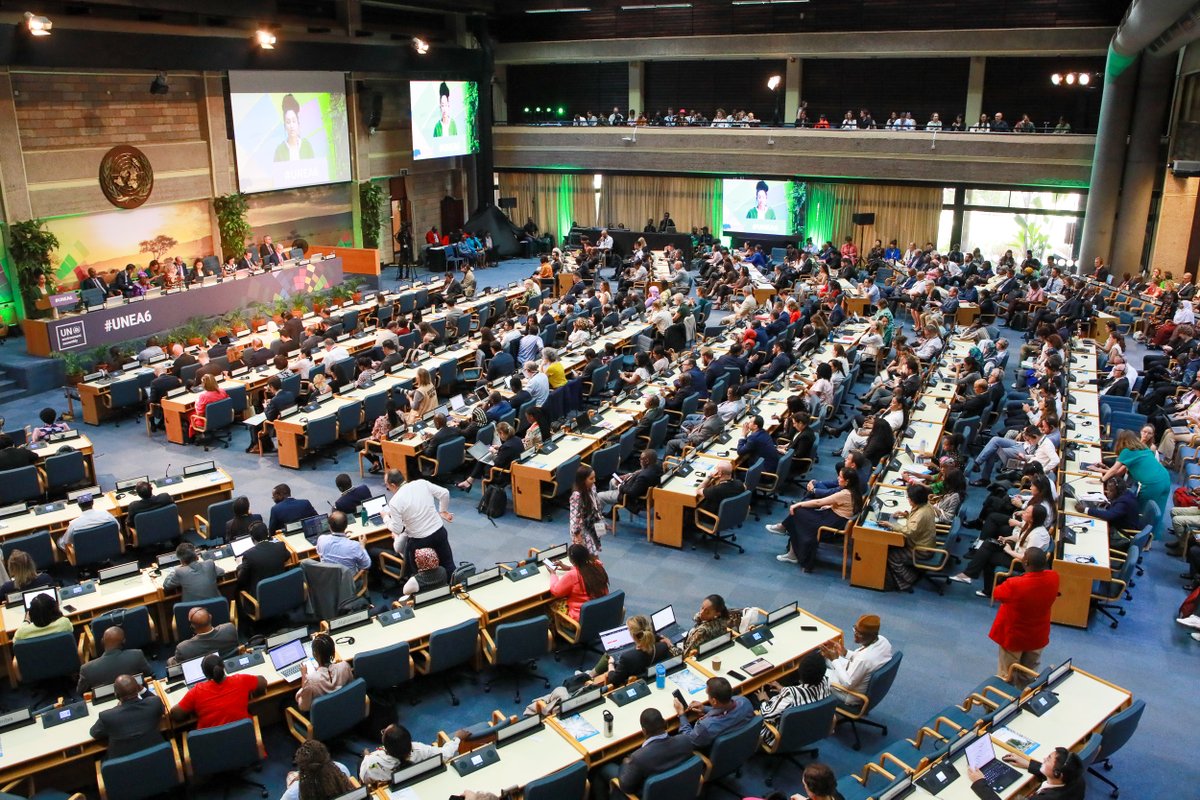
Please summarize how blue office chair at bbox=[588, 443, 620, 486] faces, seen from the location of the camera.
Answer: facing away from the viewer and to the left of the viewer

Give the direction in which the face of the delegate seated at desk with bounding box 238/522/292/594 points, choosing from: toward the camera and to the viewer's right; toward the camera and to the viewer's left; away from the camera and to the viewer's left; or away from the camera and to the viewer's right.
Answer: away from the camera and to the viewer's left

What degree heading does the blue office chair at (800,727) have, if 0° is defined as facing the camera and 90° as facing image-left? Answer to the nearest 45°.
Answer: approximately 135°

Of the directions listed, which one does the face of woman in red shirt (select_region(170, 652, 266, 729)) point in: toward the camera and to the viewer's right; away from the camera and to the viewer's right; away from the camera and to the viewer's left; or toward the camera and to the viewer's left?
away from the camera and to the viewer's left

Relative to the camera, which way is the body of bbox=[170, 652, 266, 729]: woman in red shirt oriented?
away from the camera

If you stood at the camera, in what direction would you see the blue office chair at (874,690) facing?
facing away from the viewer and to the left of the viewer

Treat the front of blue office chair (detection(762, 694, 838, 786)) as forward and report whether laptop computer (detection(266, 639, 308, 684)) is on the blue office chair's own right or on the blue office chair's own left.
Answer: on the blue office chair's own left

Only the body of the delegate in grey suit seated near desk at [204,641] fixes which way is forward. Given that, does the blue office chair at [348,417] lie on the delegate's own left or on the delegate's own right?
on the delegate's own right

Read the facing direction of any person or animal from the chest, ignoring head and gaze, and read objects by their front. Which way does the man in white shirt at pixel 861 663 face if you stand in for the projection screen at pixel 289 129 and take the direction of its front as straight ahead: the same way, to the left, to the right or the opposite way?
the opposite way

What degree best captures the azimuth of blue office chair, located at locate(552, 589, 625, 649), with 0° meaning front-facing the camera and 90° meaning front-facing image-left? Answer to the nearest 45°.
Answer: approximately 135°

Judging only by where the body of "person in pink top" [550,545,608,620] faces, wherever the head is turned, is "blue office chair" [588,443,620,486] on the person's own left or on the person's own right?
on the person's own right

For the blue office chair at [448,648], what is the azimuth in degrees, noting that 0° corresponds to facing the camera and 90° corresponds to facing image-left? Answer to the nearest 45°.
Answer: approximately 135°

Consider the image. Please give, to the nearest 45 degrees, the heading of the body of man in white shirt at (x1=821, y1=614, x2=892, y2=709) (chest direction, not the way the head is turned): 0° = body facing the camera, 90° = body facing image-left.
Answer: approximately 90°

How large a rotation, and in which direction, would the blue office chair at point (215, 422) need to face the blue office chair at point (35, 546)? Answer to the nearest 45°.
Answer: approximately 90° to its left

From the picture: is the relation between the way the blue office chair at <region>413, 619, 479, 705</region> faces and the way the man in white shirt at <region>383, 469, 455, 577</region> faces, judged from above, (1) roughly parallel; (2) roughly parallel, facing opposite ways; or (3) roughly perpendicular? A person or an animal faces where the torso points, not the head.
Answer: roughly parallel

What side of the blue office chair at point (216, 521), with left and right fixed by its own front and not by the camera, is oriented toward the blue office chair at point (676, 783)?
back

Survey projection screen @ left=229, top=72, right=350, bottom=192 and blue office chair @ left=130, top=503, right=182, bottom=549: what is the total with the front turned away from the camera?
1
